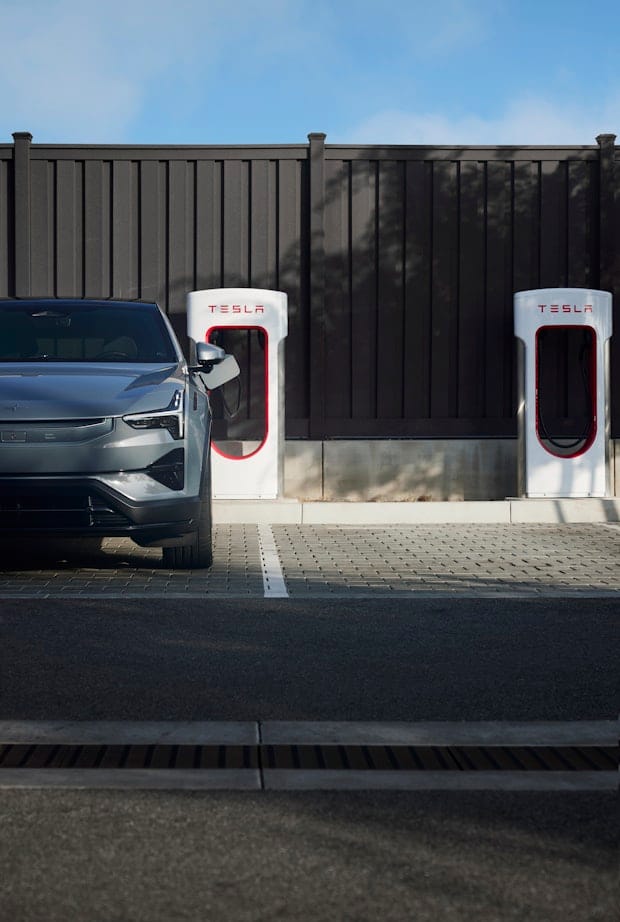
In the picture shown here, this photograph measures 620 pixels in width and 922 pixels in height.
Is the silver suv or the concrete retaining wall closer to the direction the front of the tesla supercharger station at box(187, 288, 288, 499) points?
the silver suv

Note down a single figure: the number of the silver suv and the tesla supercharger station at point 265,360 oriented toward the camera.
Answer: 2

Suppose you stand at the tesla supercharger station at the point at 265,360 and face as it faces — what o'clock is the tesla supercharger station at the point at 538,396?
the tesla supercharger station at the point at 538,396 is roughly at 9 o'clock from the tesla supercharger station at the point at 265,360.

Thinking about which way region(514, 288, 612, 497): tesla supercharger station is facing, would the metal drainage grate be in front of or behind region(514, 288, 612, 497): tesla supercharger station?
in front

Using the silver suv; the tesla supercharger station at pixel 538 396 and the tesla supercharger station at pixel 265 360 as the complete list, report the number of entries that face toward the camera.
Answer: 3
